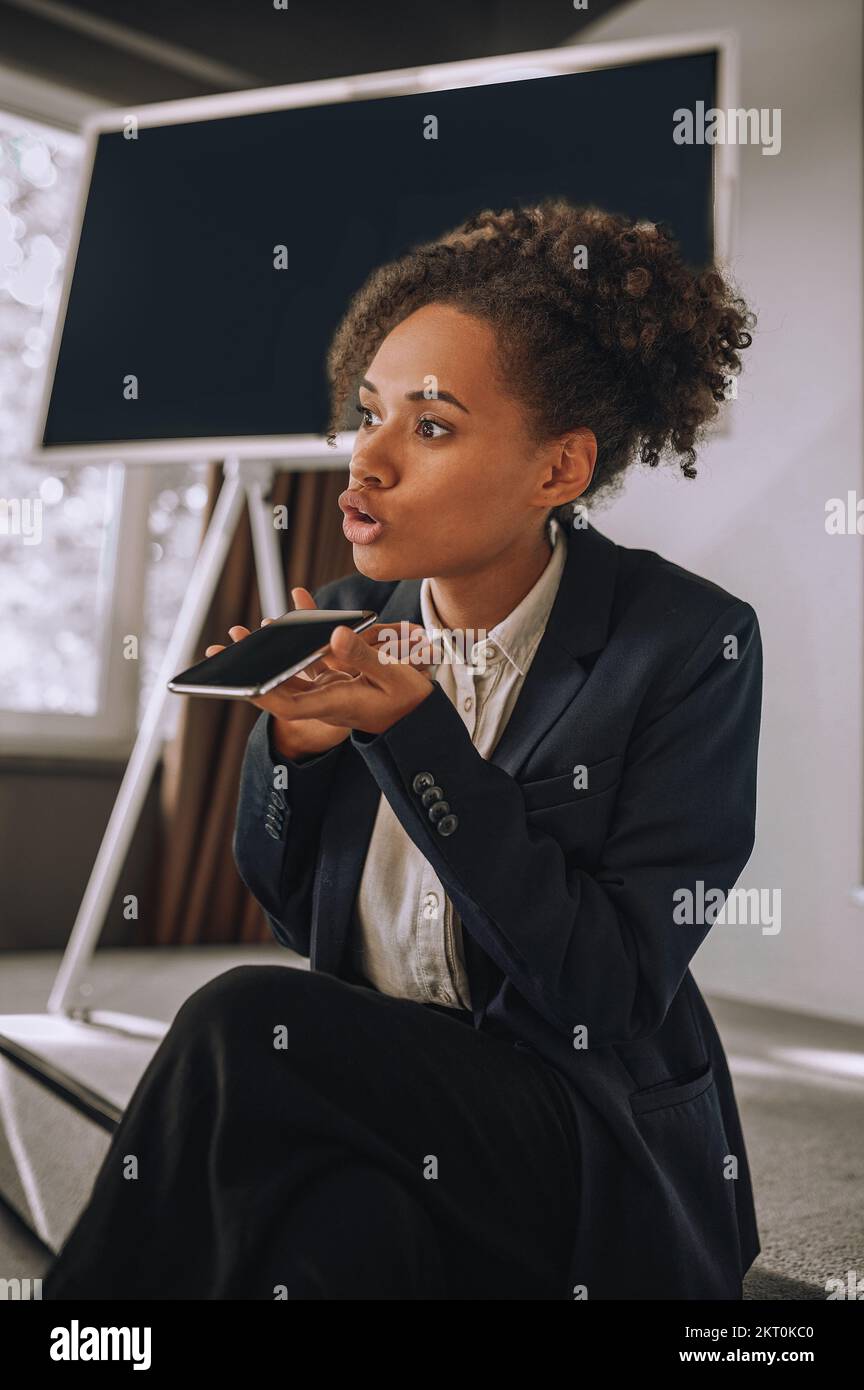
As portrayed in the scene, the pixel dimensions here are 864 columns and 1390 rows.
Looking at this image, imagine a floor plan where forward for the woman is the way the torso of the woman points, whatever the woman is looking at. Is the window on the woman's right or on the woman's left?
on the woman's right

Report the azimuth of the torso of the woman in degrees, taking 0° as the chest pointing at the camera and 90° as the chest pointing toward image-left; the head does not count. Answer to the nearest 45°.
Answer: approximately 45°

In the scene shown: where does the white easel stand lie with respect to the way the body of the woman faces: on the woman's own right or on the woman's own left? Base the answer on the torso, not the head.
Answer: on the woman's own right
